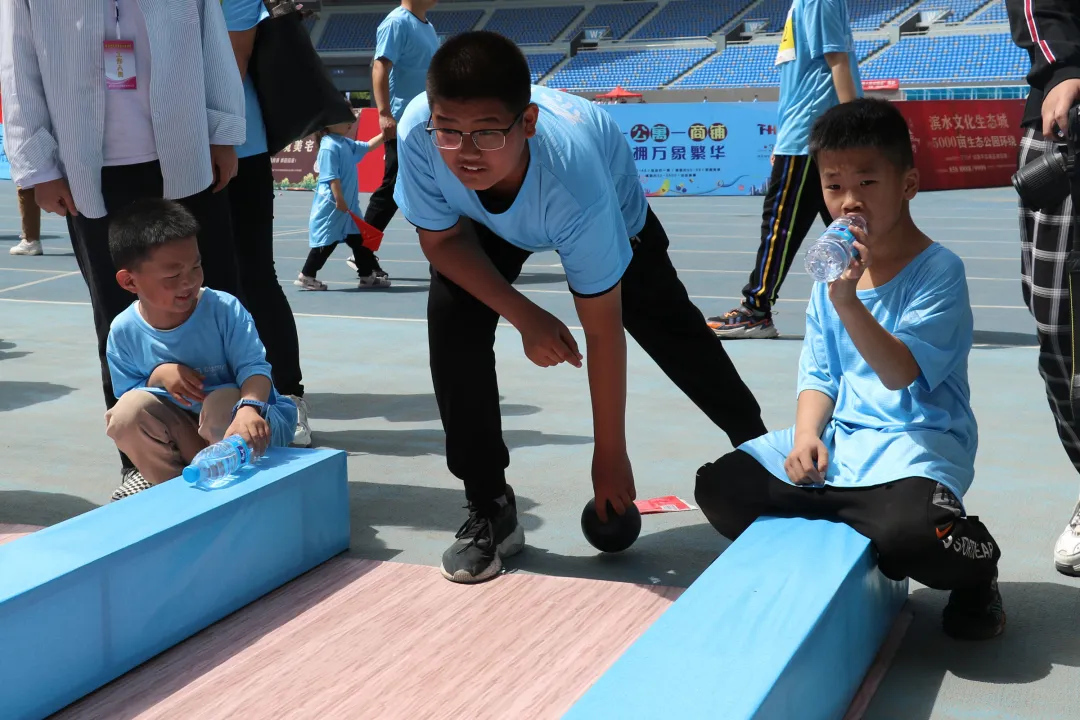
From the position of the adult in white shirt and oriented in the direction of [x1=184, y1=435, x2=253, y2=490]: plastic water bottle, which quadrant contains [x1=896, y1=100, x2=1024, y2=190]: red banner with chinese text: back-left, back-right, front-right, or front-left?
back-left

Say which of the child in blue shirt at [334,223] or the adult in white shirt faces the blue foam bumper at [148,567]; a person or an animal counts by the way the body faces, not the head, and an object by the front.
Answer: the adult in white shirt

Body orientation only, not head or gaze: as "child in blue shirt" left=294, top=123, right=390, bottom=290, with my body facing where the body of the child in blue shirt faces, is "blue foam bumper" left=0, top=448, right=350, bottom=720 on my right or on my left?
on my right

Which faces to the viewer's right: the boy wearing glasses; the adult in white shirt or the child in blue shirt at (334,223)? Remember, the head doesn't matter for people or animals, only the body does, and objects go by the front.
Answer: the child in blue shirt

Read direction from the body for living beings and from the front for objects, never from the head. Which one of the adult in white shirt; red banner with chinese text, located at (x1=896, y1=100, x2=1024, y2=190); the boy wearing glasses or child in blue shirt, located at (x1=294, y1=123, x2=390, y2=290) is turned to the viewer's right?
the child in blue shirt

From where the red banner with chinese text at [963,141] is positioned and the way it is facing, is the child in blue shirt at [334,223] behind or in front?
in front

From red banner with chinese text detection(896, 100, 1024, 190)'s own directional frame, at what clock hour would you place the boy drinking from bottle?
The boy drinking from bottle is roughly at 12 o'clock from the red banner with chinese text.

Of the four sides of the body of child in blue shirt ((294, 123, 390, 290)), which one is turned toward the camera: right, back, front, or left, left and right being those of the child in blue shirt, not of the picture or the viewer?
right

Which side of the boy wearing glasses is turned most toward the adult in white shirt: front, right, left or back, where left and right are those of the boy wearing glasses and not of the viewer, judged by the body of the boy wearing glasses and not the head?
right

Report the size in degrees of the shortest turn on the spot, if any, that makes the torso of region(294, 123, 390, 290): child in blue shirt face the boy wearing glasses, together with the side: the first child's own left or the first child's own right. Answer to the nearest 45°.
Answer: approximately 90° to the first child's own right

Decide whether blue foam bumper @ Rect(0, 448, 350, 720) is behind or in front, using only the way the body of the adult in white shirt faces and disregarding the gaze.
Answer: in front
